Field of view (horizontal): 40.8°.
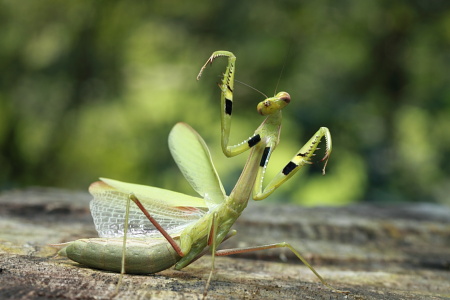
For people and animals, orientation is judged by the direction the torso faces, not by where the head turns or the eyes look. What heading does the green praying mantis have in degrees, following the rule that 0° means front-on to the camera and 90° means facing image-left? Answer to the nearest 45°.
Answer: approximately 270°
